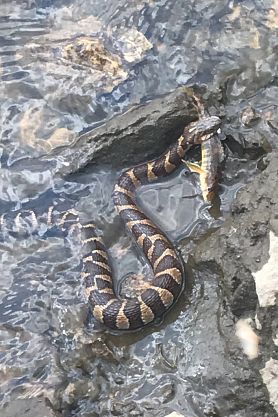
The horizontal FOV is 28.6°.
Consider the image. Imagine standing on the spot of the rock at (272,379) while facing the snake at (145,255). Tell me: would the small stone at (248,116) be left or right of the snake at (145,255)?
right

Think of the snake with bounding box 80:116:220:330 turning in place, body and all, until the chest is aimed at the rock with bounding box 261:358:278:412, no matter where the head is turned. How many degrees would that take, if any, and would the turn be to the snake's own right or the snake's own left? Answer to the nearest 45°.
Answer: approximately 90° to the snake's own right

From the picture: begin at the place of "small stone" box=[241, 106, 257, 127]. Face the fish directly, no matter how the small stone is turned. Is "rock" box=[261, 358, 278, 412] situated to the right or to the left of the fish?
left

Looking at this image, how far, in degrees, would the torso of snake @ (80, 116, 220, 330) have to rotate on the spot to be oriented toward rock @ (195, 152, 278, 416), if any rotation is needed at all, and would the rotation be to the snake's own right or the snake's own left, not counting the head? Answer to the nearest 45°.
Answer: approximately 90° to the snake's own right

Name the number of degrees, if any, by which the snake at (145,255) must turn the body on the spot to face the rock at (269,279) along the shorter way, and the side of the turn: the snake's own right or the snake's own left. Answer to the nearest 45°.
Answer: approximately 90° to the snake's own right

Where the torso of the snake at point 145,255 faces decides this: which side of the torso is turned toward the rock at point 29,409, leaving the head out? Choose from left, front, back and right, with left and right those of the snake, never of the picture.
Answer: back

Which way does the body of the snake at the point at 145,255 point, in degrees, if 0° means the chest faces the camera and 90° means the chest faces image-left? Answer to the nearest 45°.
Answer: approximately 225°

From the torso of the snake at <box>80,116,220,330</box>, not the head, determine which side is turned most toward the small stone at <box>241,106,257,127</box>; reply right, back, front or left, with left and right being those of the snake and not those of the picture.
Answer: front
